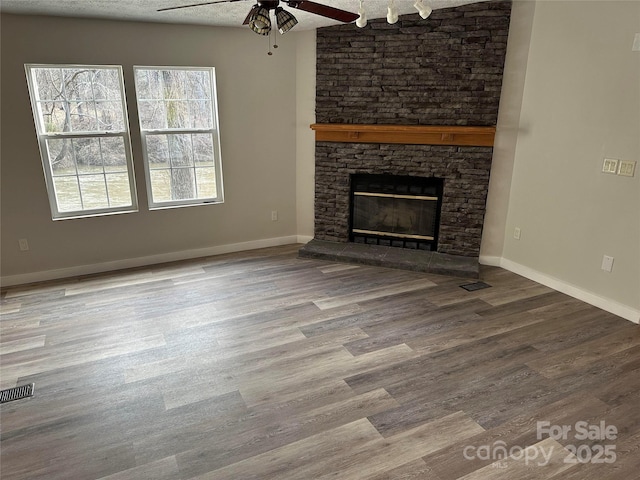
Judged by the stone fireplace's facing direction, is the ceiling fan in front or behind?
in front

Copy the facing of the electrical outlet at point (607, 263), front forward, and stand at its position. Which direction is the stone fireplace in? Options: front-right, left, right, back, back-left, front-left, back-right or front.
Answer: front-right

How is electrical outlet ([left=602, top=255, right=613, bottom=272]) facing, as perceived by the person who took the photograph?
facing the viewer and to the left of the viewer

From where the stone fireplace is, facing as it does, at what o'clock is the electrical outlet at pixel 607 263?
The electrical outlet is roughly at 10 o'clock from the stone fireplace.

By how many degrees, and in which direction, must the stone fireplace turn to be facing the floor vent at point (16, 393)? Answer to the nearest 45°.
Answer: approximately 45° to its right

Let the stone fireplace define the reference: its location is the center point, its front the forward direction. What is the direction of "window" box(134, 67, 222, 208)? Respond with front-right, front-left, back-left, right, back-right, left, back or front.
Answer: right

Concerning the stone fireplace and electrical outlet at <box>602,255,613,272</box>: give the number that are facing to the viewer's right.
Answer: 0

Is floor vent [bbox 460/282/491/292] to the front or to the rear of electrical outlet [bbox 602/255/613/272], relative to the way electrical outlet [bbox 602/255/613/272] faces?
to the front

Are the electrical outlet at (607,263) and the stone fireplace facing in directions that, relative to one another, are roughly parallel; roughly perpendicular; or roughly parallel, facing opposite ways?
roughly perpendicular

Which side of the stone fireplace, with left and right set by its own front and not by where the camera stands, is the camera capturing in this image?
front

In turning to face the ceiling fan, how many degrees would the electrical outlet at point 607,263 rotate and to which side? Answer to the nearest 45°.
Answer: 0° — it already faces it
